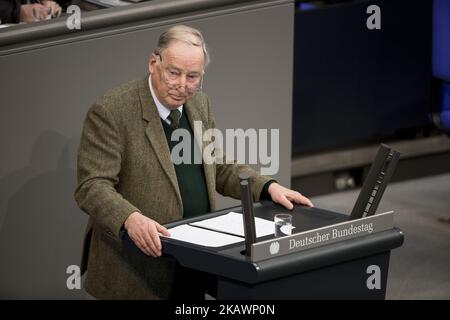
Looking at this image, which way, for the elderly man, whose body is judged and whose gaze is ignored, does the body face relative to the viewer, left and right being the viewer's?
facing the viewer and to the right of the viewer

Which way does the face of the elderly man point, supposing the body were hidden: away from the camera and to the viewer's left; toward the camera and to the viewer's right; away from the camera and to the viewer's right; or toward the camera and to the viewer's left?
toward the camera and to the viewer's right

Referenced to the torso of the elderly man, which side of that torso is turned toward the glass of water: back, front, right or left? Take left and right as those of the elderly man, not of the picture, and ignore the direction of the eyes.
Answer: front
